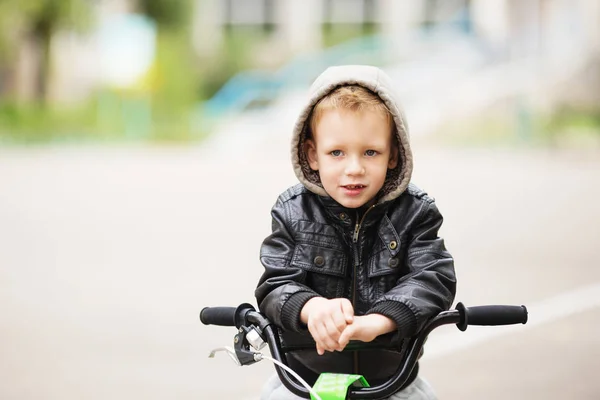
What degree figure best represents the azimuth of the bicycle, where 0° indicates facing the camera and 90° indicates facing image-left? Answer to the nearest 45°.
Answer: approximately 0°

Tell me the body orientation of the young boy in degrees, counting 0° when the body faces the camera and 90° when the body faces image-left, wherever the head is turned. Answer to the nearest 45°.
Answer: approximately 0°
